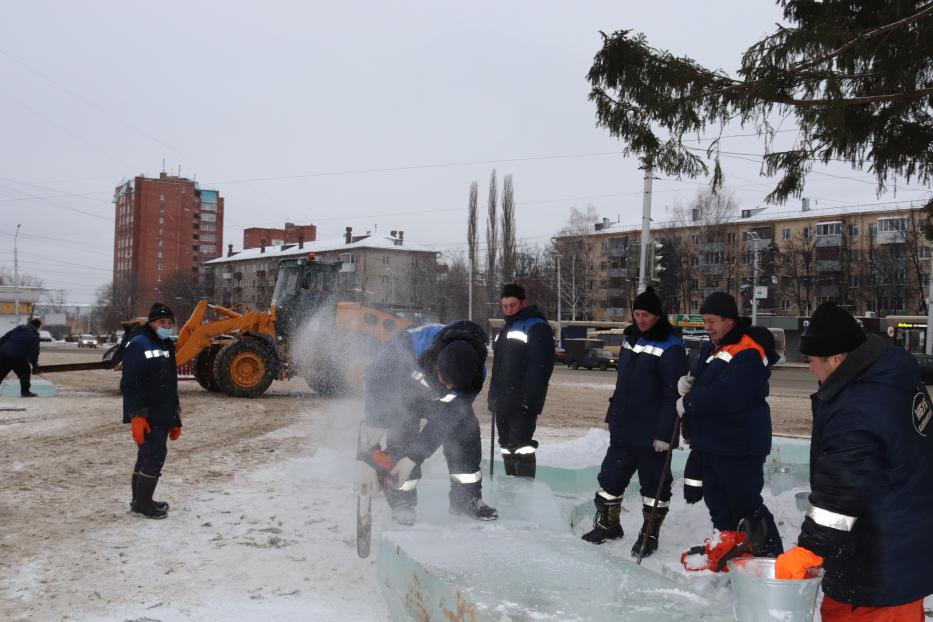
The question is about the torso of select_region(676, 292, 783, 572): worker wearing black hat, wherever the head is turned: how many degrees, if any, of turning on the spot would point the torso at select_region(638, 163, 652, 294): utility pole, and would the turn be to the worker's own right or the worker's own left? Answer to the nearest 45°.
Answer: approximately 90° to the worker's own right

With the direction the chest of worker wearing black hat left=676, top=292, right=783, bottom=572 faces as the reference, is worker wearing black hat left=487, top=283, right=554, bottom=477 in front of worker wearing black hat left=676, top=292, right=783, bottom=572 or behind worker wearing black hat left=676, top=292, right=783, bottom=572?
in front

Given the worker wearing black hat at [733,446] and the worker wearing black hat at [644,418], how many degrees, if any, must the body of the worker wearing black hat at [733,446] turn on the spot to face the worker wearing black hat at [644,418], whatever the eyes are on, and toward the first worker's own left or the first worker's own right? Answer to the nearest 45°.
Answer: approximately 45° to the first worker's own right

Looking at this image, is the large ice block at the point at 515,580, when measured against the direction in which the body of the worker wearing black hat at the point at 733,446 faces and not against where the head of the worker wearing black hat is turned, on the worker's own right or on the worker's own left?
on the worker's own left

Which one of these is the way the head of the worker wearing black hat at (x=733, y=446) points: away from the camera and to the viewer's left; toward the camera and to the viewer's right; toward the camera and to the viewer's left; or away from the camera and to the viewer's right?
toward the camera and to the viewer's left

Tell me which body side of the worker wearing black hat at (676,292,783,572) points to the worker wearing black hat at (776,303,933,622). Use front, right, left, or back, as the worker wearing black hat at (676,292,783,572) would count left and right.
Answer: left

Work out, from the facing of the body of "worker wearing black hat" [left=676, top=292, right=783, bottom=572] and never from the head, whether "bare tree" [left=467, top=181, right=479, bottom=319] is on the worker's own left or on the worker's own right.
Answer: on the worker's own right

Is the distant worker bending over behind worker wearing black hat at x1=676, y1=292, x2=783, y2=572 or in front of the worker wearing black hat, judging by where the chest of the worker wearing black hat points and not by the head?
in front

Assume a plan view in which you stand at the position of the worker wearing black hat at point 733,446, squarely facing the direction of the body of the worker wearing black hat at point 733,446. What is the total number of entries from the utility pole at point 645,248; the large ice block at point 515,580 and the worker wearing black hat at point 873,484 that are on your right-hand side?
1

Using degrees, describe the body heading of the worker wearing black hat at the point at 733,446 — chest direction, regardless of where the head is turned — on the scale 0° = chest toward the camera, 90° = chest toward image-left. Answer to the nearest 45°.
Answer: approximately 90°

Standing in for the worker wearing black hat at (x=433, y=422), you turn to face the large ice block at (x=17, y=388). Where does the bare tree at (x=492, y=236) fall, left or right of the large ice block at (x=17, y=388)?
right

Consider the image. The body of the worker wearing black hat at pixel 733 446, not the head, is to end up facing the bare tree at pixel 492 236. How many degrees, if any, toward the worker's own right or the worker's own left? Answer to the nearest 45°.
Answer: approximately 90° to the worker's own right
